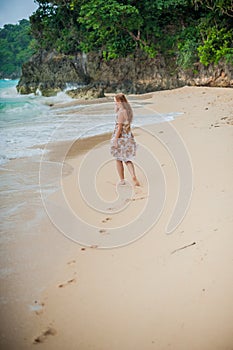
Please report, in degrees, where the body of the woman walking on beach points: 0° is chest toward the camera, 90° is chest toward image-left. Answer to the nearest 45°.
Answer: approximately 135°
